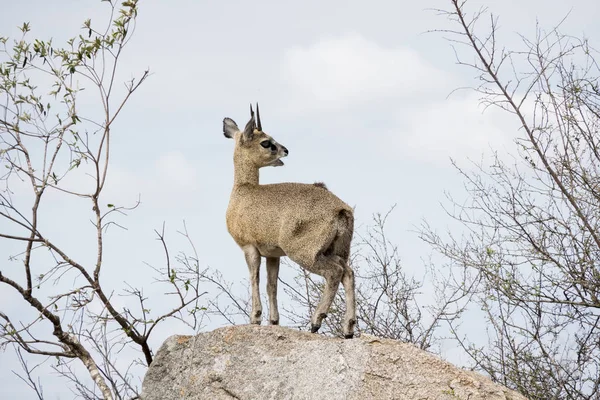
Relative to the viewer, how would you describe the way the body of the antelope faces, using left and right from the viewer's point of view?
facing away from the viewer and to the left of the viewer
